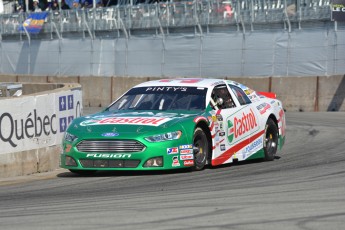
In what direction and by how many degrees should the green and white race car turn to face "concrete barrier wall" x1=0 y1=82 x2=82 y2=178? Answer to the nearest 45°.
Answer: approximately 90° to its right

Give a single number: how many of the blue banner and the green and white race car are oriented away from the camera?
0

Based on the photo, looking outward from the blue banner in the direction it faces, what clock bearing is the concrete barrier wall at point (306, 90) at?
The concrete barrier wall is roughly at 11 o'clock from the blue banner.

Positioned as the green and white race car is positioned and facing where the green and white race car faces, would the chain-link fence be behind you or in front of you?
behind

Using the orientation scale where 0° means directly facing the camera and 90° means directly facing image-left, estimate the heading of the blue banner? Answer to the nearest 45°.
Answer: approximately 0°

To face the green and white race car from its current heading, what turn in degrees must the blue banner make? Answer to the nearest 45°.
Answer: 0° — it already faces it

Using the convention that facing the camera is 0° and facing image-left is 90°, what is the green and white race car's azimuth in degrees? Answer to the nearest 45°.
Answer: approximately 45°

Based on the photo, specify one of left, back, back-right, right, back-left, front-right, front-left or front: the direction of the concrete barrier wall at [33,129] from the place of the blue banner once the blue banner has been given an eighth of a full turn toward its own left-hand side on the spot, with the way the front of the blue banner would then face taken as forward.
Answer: front-right

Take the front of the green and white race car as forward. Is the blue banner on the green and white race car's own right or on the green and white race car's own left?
on the green and white race car's own right
